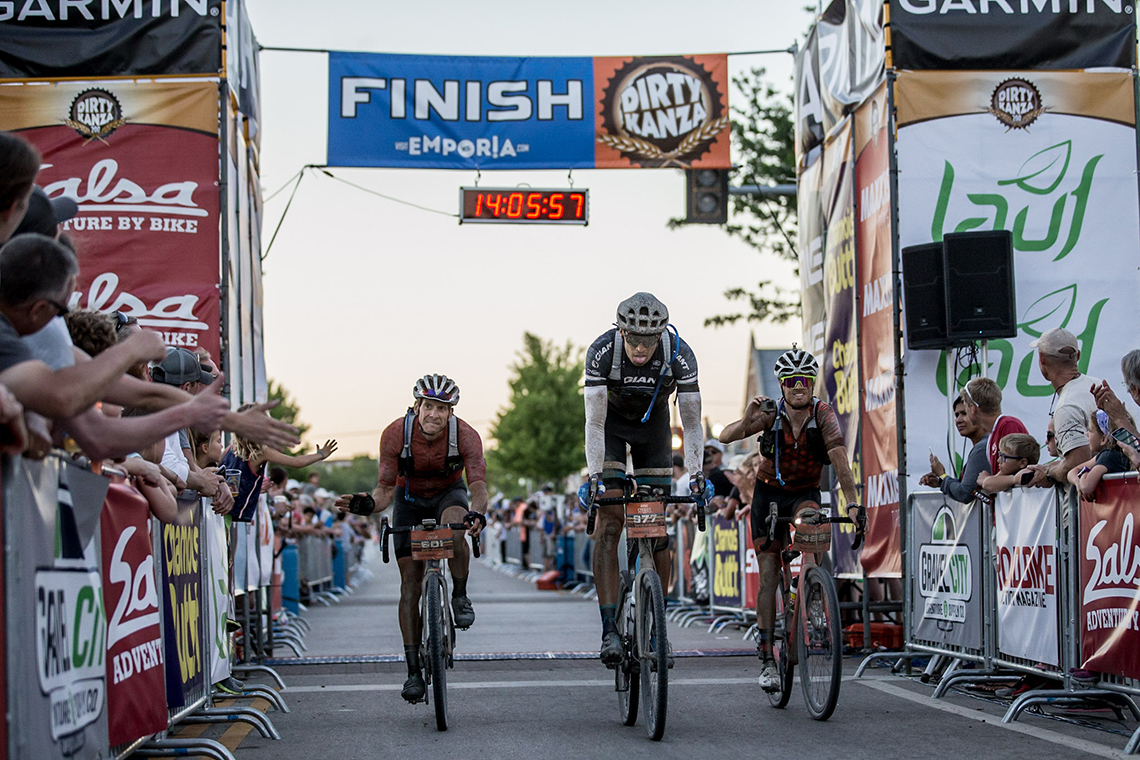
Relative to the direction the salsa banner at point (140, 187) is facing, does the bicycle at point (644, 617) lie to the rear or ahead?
ahead

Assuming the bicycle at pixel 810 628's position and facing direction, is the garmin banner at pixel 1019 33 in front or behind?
behind

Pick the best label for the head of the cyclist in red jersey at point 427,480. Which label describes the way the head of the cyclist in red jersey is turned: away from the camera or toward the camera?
toward the camera

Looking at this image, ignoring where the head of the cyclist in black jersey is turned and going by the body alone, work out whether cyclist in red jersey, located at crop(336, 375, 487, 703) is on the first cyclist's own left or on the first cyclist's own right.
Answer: on the first cyclist's own right

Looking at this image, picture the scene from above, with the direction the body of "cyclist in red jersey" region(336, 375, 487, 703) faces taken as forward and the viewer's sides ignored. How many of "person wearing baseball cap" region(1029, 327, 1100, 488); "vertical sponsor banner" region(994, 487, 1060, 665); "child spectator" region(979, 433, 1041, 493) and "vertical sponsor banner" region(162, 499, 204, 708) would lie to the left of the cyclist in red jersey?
3

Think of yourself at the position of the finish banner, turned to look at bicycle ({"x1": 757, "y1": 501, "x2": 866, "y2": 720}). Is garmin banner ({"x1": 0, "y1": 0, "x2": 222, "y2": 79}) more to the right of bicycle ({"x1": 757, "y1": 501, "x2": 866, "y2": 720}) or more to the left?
right

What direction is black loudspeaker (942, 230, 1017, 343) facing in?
toward the camera

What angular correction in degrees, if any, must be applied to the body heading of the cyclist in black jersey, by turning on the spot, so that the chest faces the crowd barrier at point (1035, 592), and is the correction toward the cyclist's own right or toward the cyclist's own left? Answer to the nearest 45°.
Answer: approximately 90° to the cyclist's own left

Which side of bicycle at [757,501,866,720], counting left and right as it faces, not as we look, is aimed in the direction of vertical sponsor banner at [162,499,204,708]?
right

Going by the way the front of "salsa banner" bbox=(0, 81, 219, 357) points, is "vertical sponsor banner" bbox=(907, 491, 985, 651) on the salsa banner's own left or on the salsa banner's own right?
on the salsa banner's own left

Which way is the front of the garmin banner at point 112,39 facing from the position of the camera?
facing the viewer

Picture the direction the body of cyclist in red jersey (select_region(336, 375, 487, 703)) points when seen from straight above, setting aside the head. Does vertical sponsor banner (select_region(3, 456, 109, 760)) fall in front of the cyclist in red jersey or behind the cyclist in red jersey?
in front

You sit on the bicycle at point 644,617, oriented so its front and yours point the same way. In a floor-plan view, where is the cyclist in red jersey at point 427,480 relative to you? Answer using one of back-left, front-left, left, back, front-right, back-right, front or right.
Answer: back-right

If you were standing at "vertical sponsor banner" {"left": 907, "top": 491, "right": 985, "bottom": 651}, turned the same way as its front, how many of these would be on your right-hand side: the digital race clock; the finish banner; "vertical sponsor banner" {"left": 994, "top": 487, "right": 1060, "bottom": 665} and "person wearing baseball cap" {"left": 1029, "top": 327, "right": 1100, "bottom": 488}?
2
